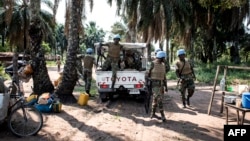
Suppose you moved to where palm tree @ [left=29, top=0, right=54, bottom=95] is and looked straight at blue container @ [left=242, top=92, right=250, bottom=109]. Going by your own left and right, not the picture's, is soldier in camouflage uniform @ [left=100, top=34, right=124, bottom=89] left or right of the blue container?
left

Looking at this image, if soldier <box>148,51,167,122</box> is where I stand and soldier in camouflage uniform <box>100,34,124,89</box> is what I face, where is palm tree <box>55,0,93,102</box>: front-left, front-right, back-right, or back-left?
front-left

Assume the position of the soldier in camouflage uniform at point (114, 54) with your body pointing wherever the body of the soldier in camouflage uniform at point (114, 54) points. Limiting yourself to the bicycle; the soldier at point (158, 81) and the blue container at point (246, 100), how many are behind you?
0

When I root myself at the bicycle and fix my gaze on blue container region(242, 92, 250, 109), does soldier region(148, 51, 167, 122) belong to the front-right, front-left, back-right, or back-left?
front-left

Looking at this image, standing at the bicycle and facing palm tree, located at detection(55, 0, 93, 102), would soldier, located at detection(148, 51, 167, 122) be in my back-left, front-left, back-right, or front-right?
front-right

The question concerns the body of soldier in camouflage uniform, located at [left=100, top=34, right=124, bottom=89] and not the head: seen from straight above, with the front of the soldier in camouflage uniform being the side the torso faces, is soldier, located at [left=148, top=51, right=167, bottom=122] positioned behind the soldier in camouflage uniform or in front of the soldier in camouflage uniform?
in front

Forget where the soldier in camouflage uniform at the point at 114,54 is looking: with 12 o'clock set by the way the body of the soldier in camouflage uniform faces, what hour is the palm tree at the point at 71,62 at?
The palm tree is roughly at 3 o'clock from the soldier in camouflage uniform.

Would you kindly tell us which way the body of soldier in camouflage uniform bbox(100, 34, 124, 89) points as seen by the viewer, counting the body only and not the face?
toward the camera

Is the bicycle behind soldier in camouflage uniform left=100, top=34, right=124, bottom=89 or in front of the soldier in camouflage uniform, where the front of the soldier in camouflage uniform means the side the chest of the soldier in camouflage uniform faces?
in front

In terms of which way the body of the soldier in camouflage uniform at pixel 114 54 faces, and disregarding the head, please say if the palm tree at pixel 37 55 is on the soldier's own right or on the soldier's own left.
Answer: on the soldier's own right

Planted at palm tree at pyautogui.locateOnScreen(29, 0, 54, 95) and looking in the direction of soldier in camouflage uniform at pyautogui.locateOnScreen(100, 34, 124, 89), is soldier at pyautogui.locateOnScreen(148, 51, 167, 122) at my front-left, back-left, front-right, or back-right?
front-right

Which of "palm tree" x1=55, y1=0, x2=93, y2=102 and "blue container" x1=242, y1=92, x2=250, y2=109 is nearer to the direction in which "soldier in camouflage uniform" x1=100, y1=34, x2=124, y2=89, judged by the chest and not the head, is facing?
the blue container

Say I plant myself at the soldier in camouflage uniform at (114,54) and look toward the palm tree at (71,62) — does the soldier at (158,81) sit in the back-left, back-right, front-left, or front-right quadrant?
back-left
